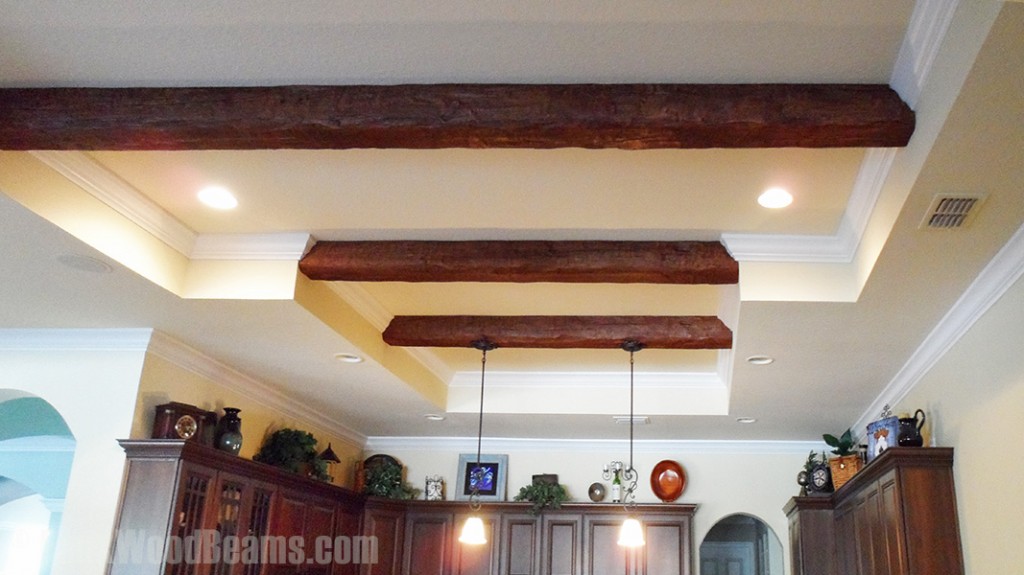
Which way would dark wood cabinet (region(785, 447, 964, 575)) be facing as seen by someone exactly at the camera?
facing to the left of the viewer

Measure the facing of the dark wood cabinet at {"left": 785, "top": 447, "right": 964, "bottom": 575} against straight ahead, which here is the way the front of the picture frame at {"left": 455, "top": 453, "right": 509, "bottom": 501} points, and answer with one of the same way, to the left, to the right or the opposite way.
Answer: to the right

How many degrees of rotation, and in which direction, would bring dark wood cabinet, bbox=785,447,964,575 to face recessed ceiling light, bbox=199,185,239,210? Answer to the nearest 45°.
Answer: approximately 45° to its left

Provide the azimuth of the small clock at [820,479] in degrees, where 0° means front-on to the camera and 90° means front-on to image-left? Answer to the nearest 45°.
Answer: approximately 45°

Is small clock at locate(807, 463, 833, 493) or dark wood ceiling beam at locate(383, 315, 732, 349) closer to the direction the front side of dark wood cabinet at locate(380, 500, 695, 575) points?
the dark wood ceiling beam

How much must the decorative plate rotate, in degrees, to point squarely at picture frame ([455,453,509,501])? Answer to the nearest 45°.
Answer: approximately 90° to its right

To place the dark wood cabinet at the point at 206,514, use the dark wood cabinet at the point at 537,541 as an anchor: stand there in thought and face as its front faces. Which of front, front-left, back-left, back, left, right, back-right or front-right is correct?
front-right

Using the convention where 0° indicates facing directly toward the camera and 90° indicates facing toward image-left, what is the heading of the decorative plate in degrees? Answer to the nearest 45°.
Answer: approximately 0°

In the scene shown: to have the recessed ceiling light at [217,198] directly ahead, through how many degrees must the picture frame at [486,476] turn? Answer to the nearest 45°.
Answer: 0° — it already faces it
